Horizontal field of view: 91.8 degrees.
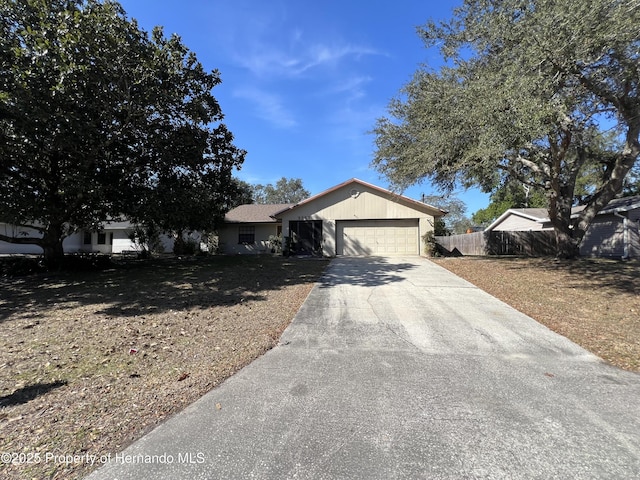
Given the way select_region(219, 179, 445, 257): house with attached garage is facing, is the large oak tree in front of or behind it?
in front

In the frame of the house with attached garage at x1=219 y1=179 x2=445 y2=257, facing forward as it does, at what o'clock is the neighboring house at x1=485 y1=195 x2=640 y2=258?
the neighboring house at x1=485 y1=195 x2=640 y2=258 is roughly at 9 o'clock from the house with attached garage at x1=219 y1=179 x2=445 y2=257.

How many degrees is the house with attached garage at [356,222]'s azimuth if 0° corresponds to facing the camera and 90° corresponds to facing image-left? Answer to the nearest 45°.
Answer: approximately 0°

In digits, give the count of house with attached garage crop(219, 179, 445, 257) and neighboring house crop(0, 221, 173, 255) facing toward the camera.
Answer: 2

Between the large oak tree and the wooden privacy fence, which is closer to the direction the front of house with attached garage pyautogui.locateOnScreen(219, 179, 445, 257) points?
the large oak tree

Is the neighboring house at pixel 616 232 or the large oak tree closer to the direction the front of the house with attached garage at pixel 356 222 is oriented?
the large oak tree

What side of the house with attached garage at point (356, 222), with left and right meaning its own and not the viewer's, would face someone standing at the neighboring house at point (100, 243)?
right
